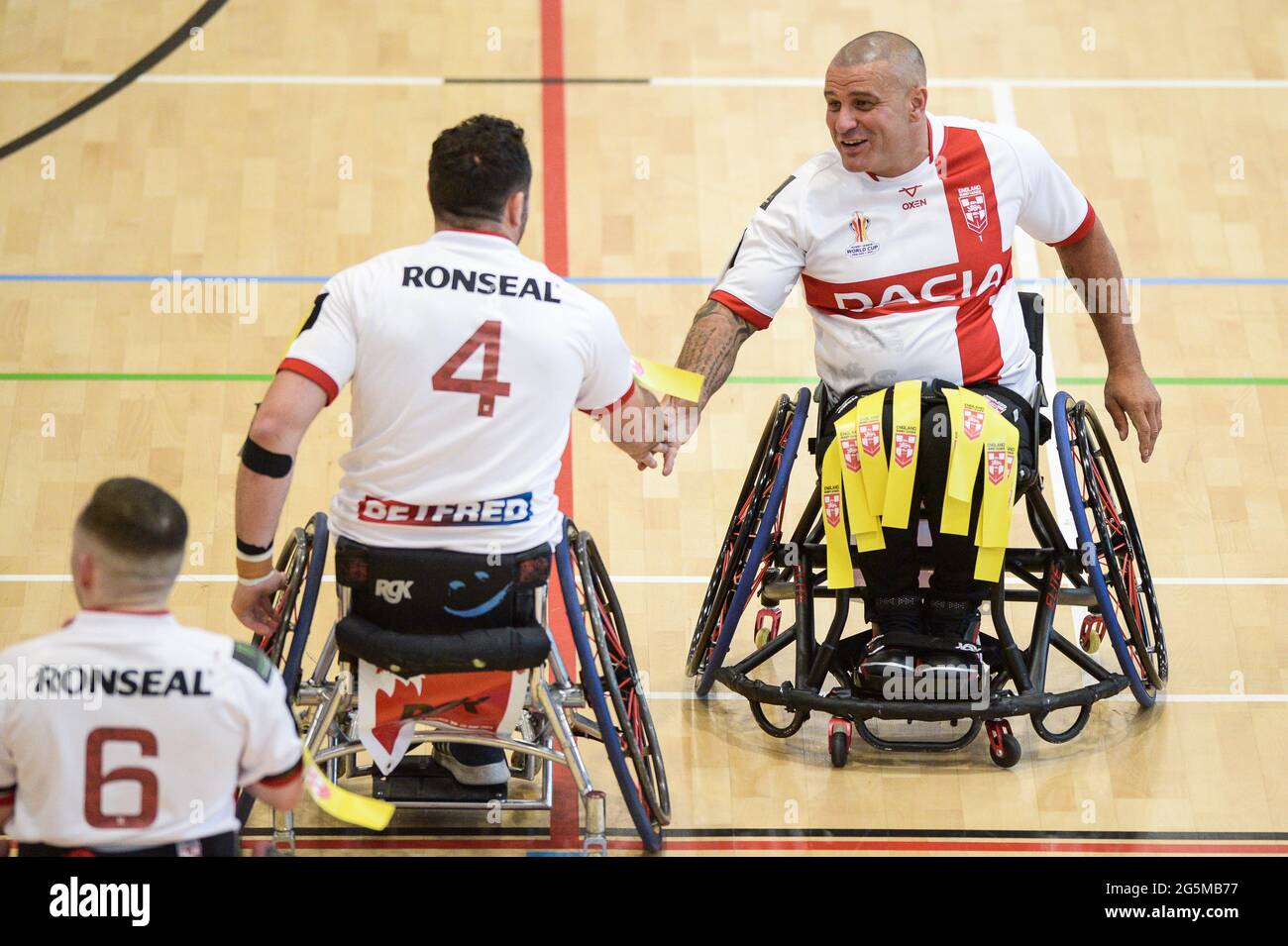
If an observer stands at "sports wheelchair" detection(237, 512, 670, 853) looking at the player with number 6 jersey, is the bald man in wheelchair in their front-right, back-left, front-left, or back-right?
back-left

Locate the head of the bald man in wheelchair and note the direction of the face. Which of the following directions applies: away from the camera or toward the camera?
toward the camera

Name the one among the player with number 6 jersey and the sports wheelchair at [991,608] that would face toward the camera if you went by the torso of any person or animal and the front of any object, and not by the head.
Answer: the sports wheelchair

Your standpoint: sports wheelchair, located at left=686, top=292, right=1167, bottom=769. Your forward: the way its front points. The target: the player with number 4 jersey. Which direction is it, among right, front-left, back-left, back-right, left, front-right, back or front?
front-right

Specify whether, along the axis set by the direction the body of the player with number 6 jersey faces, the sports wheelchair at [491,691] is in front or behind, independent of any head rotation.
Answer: in front

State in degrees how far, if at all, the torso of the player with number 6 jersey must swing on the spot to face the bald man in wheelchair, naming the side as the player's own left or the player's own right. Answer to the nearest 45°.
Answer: approximately 45° to the player's own right

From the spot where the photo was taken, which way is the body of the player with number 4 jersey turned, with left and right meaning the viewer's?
facing away from the viewer

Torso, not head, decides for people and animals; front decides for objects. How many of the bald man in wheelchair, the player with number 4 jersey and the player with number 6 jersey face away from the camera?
2

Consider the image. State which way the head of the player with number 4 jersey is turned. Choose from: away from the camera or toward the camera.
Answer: away from the camera

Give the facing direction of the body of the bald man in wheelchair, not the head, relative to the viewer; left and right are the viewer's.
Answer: facing the viewer

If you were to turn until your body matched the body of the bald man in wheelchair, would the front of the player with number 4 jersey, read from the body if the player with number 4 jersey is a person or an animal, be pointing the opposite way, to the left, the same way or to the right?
the opposite way

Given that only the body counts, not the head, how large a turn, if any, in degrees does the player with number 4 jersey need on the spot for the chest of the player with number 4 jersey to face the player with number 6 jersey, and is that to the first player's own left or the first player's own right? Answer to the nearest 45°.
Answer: approximately 135° to the first player's own left

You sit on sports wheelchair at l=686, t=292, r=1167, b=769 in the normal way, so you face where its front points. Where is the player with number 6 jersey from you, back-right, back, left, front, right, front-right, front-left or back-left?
front-right

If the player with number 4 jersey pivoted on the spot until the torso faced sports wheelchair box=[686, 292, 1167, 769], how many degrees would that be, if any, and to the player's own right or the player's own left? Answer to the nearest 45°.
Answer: approximately 45° to the player's own right

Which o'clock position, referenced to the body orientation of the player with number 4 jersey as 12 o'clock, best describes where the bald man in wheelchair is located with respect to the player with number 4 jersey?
The bald man in wheelchair is roughly at 2 o'clock from the player with number 4 jersey.

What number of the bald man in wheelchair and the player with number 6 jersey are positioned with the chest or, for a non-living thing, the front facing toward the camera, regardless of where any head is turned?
1

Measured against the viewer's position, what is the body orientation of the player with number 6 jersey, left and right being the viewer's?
facing away from the viewer

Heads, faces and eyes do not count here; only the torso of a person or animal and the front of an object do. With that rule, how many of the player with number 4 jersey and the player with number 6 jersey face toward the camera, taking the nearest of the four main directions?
0

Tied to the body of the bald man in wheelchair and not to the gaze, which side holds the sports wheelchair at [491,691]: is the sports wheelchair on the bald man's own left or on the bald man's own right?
on the bald man's own right

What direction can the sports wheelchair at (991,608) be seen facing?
toward the camera
